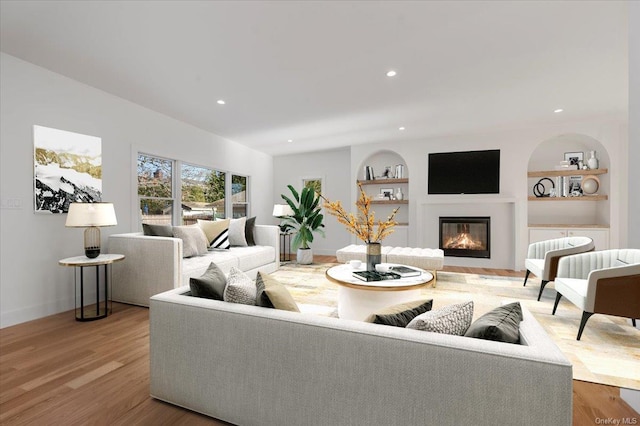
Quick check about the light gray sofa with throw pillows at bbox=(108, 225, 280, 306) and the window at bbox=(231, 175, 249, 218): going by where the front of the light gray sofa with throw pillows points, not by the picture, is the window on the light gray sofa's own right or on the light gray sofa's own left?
on the light gray sofa's own left

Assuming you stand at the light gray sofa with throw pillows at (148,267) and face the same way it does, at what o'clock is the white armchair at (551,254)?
The white armchair is roughly at 11 o'clock from the light gray sofa with throw pillows.

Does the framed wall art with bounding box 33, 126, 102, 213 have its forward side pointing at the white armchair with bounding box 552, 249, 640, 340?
yes

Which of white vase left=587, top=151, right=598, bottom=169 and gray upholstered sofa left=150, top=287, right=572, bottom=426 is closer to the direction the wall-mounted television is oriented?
the gray upholstered sofa

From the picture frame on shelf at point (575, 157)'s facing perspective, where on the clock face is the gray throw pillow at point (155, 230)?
The gray throw pillow is roughly at 1 o'clock from the picture frame on shelf.

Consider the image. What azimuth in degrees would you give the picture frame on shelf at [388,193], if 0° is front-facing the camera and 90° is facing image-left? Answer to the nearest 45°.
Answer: approximately 0°

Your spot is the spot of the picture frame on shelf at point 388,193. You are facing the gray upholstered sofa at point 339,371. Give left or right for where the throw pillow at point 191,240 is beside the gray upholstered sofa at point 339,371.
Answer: right

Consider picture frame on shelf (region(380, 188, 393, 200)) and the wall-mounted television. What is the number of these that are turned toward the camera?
2

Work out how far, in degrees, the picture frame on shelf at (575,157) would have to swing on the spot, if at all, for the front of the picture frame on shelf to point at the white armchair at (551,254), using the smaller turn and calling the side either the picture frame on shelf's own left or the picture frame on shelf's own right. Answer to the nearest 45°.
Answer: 0° — it already faces it

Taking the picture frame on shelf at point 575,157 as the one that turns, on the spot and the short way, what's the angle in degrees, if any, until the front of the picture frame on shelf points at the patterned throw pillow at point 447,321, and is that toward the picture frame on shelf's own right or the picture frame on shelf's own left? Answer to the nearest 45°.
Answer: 0° — it already faces it

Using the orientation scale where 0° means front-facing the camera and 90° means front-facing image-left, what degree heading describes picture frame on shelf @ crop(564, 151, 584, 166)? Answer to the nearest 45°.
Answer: approximately 0°

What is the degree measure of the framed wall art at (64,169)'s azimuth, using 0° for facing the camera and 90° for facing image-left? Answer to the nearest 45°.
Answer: approximately 315°
